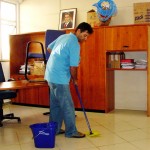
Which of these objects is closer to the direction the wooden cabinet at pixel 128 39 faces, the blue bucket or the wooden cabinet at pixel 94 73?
the blue bucket

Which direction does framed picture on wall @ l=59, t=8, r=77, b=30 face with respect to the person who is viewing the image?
facing the viewer

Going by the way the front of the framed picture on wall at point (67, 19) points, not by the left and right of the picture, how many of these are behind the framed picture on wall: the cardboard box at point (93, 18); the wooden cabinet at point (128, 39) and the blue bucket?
0

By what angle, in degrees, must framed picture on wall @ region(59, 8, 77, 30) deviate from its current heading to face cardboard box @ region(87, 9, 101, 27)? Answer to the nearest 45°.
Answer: approximately 45° to its left

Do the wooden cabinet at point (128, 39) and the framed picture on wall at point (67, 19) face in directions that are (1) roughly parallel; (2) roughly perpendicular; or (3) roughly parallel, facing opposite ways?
roughly parallel

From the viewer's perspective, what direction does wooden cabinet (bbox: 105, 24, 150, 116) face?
toward the camera

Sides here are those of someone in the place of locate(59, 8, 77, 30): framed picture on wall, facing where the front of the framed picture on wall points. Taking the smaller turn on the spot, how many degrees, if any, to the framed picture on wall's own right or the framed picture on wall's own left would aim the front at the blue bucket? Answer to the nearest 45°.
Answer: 0° — it already faces it

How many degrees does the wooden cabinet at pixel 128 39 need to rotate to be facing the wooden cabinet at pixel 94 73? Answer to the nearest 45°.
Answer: approximately 90° to its right

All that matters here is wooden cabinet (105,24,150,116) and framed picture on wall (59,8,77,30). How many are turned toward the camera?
2
